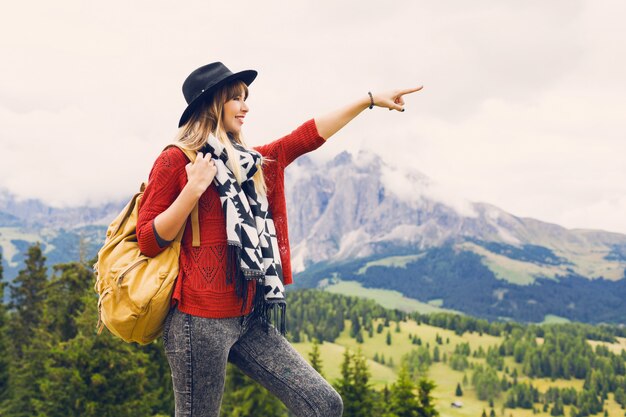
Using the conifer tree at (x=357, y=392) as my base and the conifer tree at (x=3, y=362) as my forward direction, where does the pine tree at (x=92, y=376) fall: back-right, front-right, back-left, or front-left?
front-left

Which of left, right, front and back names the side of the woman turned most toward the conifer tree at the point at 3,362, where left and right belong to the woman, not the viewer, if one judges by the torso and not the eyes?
back

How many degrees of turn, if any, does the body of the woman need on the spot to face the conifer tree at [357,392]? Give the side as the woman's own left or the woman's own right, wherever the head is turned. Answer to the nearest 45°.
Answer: approximately 135° to the woman's own left

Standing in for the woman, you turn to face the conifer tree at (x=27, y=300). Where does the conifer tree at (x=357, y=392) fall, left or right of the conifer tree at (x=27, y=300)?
right

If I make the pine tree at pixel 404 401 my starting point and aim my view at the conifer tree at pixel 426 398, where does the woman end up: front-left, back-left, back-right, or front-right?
back-right

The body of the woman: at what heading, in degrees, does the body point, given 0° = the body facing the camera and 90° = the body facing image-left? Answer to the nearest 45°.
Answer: approximately 315°

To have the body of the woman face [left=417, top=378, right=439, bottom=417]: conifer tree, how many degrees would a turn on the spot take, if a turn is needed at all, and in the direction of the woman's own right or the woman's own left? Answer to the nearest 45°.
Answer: approximately 135° to the woman's own left

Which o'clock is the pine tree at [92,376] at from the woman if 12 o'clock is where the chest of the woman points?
The pine tree is roughly at 7 o'clock from the woman.

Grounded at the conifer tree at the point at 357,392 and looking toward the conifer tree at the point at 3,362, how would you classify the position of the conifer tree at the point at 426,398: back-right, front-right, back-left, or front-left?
back-left

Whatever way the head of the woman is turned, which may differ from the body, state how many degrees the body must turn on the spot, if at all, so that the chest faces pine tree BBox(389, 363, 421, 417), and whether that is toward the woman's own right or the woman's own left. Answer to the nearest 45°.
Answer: approximately 135° to the woman's own left

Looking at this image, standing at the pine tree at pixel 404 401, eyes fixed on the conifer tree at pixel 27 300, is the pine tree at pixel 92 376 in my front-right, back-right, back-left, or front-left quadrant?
front-left
